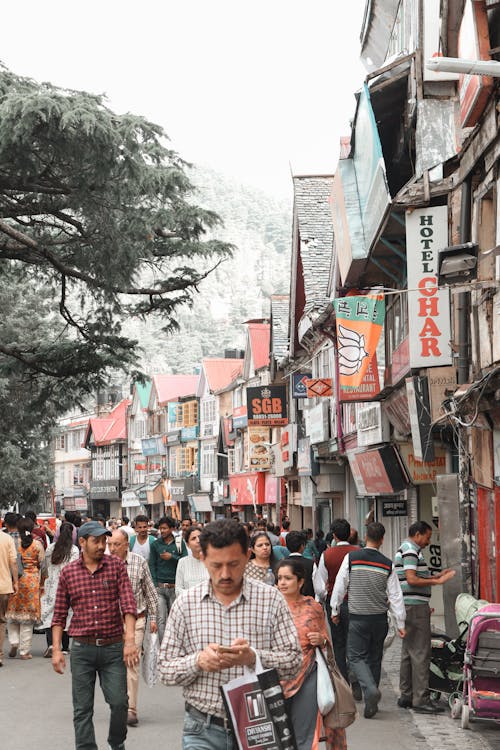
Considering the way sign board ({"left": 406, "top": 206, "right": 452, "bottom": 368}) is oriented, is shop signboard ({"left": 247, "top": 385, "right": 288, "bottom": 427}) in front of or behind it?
behind

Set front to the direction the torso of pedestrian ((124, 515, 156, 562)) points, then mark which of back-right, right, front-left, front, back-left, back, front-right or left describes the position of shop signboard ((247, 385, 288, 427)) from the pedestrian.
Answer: back

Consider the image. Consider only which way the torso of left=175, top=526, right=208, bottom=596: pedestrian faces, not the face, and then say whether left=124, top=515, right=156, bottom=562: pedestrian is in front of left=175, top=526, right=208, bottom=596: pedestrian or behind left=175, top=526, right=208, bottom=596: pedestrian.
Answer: behind

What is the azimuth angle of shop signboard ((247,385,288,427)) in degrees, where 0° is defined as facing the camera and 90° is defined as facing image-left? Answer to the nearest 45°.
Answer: approximately 0°

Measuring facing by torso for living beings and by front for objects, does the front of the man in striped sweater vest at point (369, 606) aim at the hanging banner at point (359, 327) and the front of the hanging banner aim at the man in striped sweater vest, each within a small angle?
yes

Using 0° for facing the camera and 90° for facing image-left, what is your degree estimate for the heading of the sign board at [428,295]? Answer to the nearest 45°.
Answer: approximately 0°

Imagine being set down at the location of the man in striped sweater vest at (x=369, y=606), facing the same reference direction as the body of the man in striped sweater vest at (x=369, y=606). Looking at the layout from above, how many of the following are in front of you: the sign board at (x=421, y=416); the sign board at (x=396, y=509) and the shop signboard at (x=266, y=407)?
3

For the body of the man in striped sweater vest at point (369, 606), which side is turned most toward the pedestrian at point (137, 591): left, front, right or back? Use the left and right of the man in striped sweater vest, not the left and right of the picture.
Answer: left

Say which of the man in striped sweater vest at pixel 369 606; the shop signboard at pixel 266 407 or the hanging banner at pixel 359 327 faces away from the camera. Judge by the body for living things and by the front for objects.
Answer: the man in striped sweater vest
